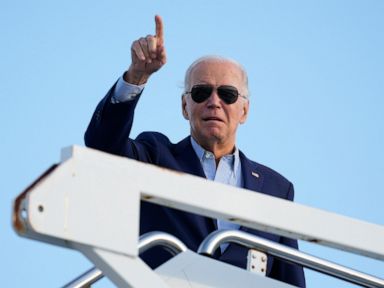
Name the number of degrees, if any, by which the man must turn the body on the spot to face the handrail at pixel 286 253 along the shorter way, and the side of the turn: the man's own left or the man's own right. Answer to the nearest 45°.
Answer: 0° — they already face it

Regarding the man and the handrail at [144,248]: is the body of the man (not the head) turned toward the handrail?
yes

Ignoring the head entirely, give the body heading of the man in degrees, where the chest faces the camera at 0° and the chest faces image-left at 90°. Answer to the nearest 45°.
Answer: approximately 0°
